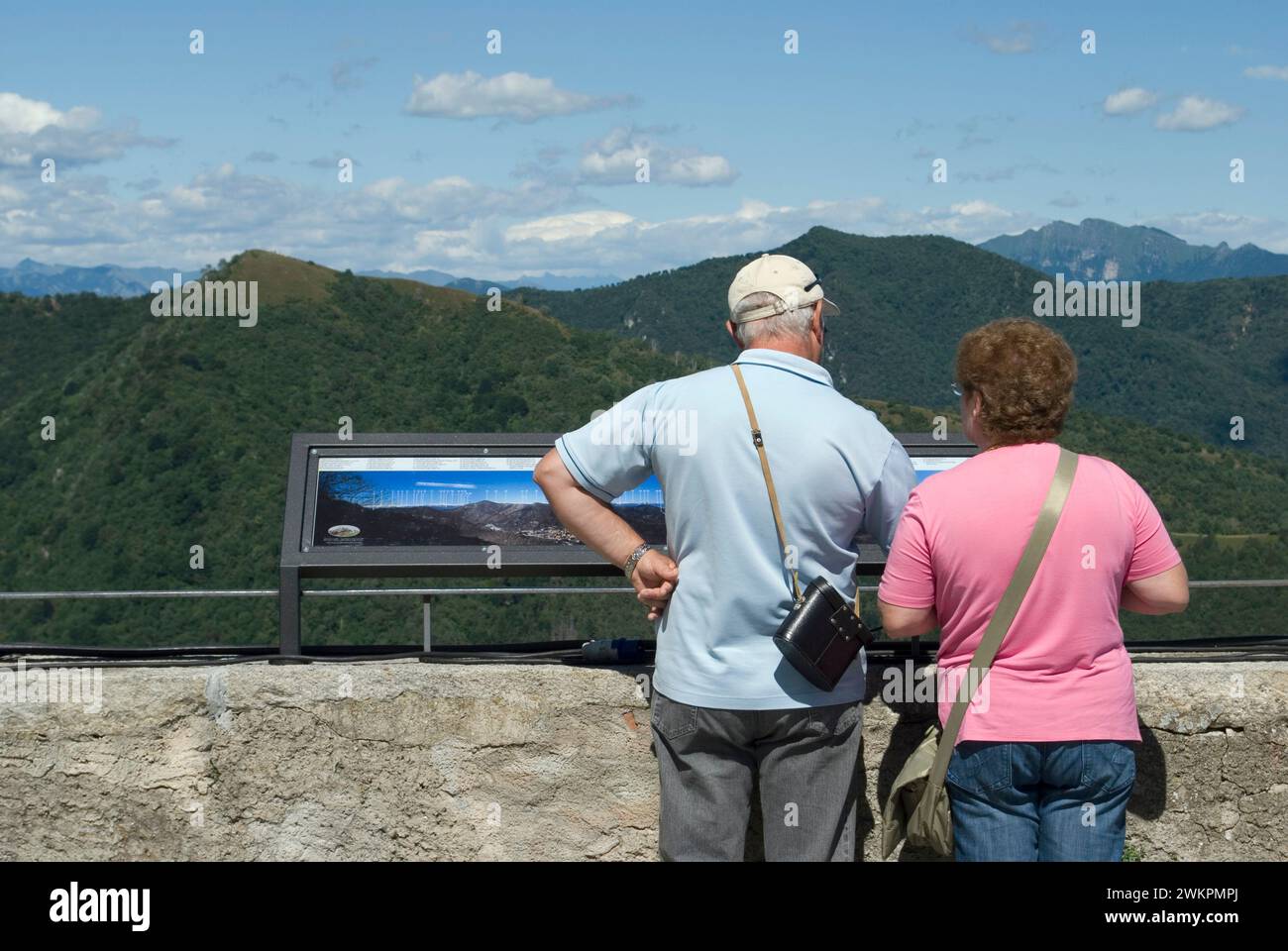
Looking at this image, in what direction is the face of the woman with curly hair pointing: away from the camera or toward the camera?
away from the camera

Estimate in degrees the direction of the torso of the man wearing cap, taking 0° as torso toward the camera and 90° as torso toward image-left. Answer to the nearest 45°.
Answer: approximately 180°

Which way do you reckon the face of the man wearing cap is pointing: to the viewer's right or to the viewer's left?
to the viewer's right

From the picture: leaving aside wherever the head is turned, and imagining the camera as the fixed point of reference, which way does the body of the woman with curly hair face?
away from the camera

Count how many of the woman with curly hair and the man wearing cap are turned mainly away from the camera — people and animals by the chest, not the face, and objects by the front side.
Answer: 2
